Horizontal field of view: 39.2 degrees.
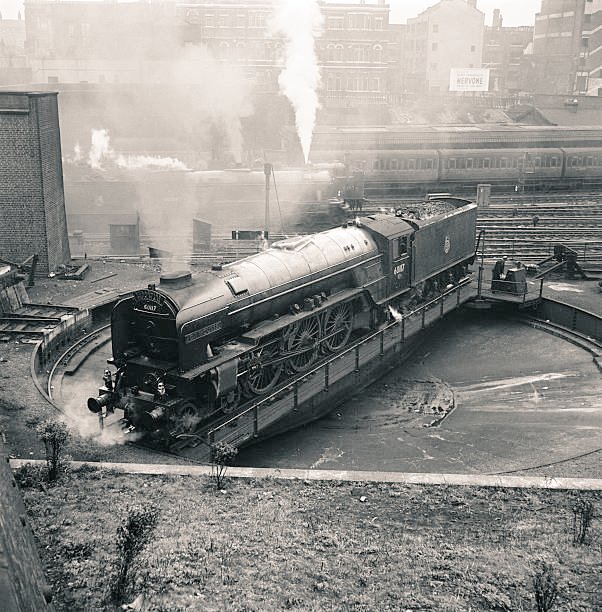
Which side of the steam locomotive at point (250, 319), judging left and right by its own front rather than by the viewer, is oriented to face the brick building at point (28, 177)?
right

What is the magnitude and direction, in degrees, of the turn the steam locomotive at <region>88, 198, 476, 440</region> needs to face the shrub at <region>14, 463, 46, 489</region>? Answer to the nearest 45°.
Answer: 0° — it already faces it

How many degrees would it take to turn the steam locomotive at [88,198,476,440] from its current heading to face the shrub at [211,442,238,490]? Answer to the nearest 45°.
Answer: approximately 45° to its left

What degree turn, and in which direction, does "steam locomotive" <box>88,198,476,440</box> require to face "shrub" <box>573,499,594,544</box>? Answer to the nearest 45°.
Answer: approximately 90° to its left

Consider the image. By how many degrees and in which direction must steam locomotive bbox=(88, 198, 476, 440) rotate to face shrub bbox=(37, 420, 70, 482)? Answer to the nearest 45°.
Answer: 0° — it already faces it

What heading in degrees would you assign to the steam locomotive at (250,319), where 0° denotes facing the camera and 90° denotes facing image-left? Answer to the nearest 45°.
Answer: approximately 45°

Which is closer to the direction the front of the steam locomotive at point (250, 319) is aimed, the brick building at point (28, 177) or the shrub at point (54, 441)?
the shrub
